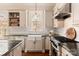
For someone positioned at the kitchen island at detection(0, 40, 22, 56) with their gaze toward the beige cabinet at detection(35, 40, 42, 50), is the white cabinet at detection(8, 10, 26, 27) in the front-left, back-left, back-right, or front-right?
front-left

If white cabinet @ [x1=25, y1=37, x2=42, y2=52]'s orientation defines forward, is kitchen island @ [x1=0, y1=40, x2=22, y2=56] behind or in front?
in front

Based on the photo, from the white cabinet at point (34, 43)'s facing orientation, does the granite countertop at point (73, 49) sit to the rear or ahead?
ahead

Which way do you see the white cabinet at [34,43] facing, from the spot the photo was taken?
facing the viewer
